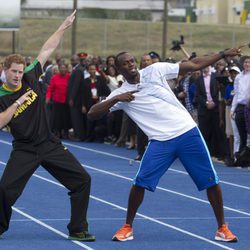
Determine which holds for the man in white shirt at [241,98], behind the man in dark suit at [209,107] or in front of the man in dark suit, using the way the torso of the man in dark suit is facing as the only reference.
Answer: in front

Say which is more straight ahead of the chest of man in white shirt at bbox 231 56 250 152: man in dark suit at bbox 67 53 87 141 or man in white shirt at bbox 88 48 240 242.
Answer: the man in white shirt

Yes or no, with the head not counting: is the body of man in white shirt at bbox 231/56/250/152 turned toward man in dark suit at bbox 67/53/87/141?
no

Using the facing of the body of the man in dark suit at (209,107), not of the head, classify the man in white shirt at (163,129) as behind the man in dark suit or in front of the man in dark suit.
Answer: in front

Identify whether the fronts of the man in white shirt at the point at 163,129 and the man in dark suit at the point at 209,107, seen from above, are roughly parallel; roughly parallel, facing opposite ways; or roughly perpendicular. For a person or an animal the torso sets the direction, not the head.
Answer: roughly parallel

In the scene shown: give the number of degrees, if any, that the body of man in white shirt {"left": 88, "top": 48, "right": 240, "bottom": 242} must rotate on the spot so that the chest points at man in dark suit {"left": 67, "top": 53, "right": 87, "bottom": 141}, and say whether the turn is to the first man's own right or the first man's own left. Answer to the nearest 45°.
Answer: approximately 180°

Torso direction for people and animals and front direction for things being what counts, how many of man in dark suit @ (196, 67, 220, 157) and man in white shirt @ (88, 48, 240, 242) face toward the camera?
2

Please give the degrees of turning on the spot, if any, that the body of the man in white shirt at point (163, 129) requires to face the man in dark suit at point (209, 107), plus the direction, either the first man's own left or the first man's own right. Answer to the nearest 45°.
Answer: approximately 180°

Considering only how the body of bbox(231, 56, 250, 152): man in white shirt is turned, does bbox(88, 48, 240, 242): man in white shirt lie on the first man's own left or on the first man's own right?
on the first man's own right

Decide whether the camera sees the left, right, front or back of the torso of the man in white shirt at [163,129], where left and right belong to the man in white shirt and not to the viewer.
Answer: front

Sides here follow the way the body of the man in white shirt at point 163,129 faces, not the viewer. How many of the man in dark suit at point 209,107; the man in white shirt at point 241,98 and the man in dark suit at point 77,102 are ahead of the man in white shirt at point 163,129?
0

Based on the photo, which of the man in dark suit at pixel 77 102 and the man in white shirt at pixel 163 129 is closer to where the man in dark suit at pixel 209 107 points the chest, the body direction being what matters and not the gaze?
the man in white shirt

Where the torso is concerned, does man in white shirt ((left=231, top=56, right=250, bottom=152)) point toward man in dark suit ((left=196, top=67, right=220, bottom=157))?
no
